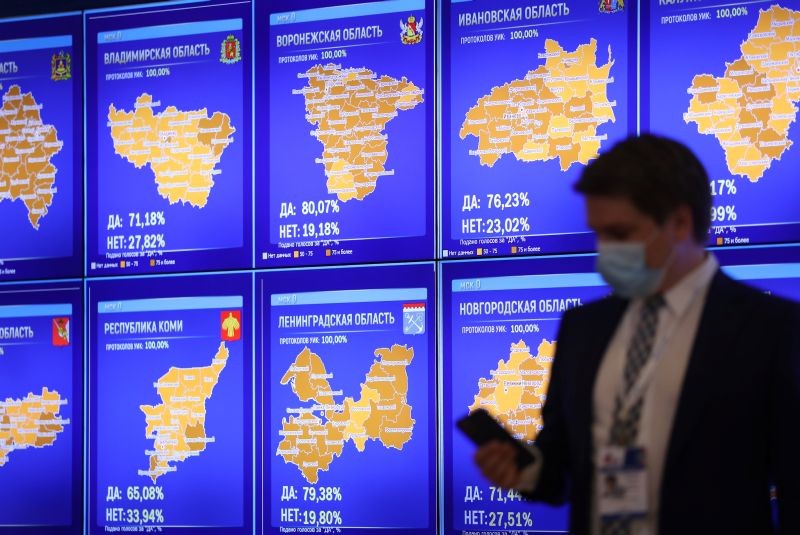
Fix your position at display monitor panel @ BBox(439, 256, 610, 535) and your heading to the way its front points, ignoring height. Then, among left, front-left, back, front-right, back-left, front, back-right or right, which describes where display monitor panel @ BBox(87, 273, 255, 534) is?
right

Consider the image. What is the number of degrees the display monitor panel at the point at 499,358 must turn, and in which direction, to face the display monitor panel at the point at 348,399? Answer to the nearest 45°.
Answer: approximately 90° to its right

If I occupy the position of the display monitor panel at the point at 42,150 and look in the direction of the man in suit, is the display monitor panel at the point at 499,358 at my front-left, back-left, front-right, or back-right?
front-left

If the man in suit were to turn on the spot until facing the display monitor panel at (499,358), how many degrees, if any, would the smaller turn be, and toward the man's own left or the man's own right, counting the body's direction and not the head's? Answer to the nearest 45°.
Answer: approximately 135° to the man's own right

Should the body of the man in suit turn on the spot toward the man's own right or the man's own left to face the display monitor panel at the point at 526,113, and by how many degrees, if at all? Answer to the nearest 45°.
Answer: approximately 135° to the man's own right

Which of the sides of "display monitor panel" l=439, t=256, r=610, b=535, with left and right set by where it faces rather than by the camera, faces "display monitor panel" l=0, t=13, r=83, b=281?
right

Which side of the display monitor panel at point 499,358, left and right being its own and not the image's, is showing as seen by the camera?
front

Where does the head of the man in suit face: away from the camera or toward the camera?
toward the camera

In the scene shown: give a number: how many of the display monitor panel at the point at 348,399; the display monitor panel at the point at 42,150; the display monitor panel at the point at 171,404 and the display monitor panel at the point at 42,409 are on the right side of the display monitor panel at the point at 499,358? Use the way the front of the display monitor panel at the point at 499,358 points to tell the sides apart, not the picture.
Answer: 4
